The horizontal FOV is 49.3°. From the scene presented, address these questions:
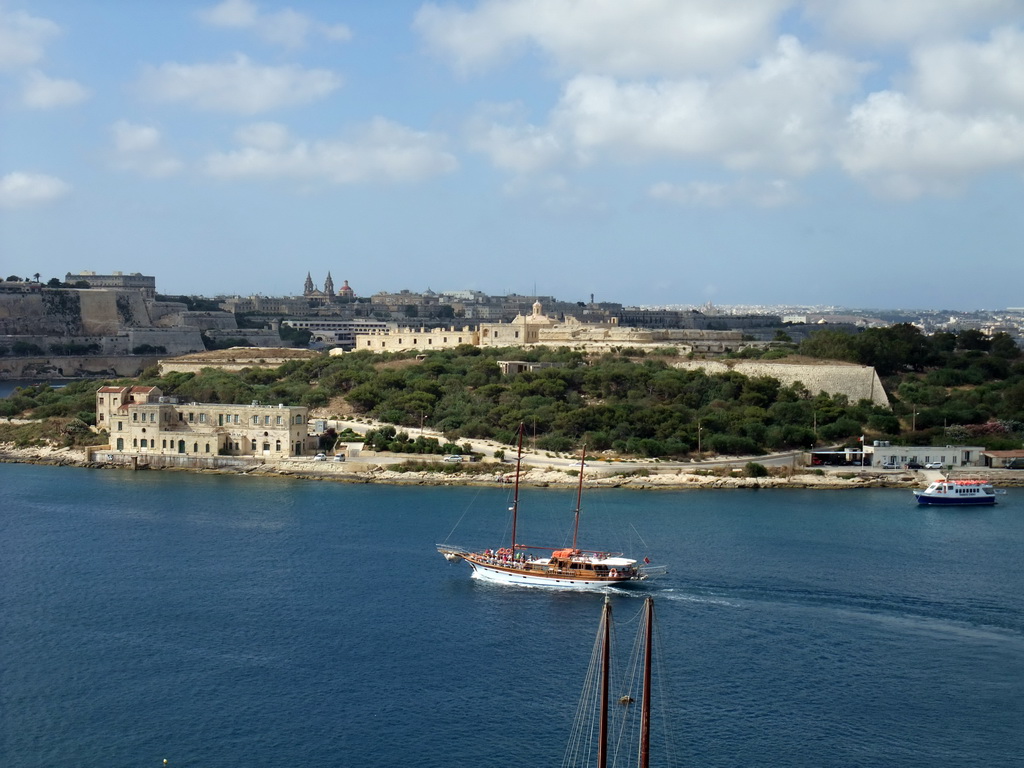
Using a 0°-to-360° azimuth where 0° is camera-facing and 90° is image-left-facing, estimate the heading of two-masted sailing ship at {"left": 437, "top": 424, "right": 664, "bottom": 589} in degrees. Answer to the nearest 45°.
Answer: approximately 90°

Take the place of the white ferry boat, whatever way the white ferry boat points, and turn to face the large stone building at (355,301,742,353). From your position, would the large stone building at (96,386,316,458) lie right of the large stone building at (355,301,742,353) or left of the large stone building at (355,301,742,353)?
left

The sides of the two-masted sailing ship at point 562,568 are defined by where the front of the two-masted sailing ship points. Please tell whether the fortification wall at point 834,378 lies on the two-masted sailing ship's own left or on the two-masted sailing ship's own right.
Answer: on the two-masted sailing ship's own right

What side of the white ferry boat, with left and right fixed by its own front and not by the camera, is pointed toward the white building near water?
right

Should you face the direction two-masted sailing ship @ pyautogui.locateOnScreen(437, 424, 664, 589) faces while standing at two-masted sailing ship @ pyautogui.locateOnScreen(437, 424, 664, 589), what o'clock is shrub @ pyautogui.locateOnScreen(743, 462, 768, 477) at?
The shrub is roughly at 4 o'clock from the two-masted sailing ship.

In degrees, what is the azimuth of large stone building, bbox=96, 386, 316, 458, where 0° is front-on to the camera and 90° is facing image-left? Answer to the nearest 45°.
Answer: approximately 0°

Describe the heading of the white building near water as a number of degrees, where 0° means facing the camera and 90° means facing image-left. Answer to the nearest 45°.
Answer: approximately 0°

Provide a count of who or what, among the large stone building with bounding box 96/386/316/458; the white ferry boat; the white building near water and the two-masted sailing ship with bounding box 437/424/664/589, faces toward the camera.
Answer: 2

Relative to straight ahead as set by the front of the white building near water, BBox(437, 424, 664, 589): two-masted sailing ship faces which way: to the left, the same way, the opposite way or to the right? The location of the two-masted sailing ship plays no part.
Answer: to the right

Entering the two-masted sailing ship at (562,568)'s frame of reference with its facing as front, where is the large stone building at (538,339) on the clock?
The large stone building is roughly at 3 o'clock from the two-masted sailing ship.

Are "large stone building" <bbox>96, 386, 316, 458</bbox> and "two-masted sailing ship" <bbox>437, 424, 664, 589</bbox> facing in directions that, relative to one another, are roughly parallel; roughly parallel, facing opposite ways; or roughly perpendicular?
roughly perpendicular

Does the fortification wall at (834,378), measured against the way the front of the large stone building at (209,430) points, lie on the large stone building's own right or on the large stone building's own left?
on the large stone building's own left

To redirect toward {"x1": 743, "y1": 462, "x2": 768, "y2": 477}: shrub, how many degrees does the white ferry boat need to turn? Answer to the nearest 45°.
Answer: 0° — it already faces it
